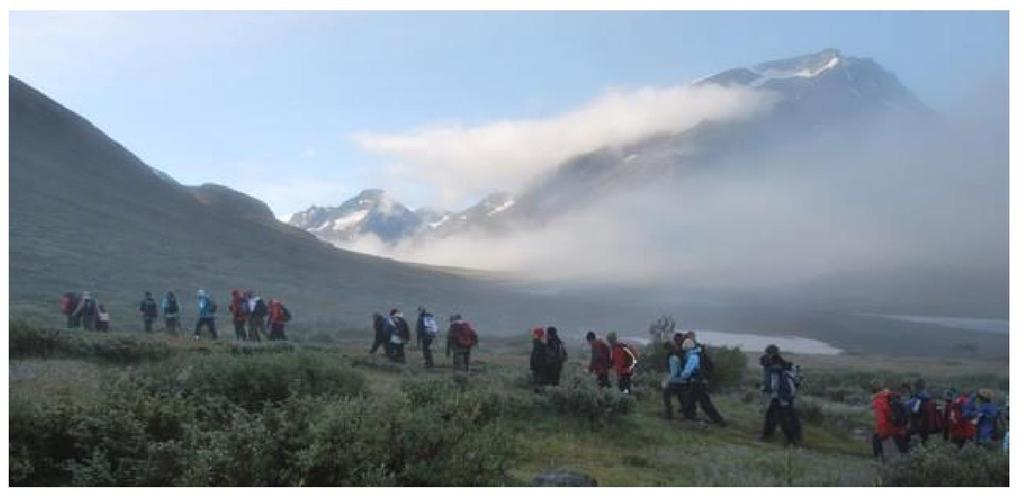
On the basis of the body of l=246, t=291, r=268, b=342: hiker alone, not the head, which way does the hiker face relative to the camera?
to the viewer's left

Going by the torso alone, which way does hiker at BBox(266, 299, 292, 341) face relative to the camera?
to the viewer's left

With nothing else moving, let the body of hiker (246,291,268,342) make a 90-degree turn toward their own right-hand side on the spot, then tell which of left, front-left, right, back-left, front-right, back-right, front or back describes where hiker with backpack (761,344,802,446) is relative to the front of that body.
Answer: back-right

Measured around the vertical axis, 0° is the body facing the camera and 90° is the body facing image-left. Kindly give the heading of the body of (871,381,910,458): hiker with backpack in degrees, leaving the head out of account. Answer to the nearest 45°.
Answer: approximately 90°

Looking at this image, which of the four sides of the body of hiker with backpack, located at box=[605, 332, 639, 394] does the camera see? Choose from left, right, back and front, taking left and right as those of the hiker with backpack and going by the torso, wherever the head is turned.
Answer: left

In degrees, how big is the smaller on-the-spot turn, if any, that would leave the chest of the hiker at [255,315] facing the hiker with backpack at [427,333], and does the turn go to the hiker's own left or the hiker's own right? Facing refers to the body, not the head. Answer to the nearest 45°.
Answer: approximately 135° to the hiker's own left

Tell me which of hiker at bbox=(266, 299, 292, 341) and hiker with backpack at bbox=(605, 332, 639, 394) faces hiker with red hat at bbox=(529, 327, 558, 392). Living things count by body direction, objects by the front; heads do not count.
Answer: hiker with backpack at bbox=(605, 332, 639, 394)

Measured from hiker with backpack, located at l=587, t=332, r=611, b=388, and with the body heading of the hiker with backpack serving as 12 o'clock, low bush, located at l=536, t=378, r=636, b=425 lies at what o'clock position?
The low bush is roughly at 9 o'clock from the hiker with backpack.

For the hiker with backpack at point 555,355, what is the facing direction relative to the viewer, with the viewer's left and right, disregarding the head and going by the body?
facing to the left of the viewer

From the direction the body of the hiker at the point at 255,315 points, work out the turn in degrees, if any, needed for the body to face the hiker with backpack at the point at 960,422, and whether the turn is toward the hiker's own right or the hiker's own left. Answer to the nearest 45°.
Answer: approximately 135° to the hiker's own left

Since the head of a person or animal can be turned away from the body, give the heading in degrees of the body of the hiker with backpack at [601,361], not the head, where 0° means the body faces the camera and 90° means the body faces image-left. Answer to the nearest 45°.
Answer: approximately 90°

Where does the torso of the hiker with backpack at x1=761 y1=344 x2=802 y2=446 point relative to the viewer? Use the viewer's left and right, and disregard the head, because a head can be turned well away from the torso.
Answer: facing away from the viewer and to the left of the viewer

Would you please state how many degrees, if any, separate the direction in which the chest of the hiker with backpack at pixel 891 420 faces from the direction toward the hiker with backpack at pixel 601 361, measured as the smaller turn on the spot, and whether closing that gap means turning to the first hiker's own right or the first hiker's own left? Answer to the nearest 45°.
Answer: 0° — they already face them
